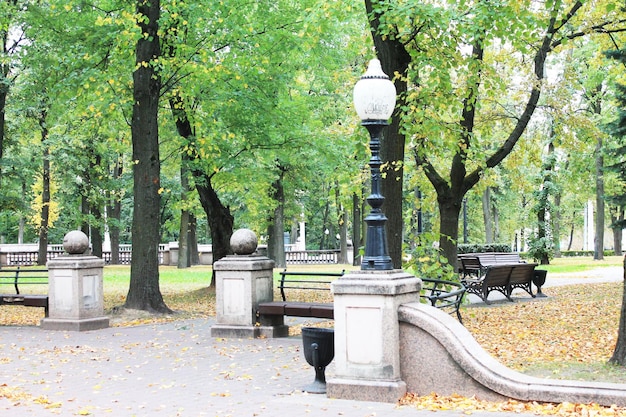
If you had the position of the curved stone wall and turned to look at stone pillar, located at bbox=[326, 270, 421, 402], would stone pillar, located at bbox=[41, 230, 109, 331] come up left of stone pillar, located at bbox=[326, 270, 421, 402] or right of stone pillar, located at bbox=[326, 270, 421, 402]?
right

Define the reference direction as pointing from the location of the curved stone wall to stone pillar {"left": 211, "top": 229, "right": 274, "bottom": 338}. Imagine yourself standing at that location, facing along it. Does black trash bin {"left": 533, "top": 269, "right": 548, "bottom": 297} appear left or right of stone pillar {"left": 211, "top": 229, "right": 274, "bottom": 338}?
right

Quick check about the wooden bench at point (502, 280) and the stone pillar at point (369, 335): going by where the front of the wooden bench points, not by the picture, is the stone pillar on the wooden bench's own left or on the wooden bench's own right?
on the wooden bench's own left

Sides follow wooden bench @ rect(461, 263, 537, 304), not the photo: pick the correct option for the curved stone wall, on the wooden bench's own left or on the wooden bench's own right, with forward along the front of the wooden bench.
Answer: on the wooden bench's own left

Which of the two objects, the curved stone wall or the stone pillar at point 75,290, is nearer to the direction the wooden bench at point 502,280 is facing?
the stone pillar
